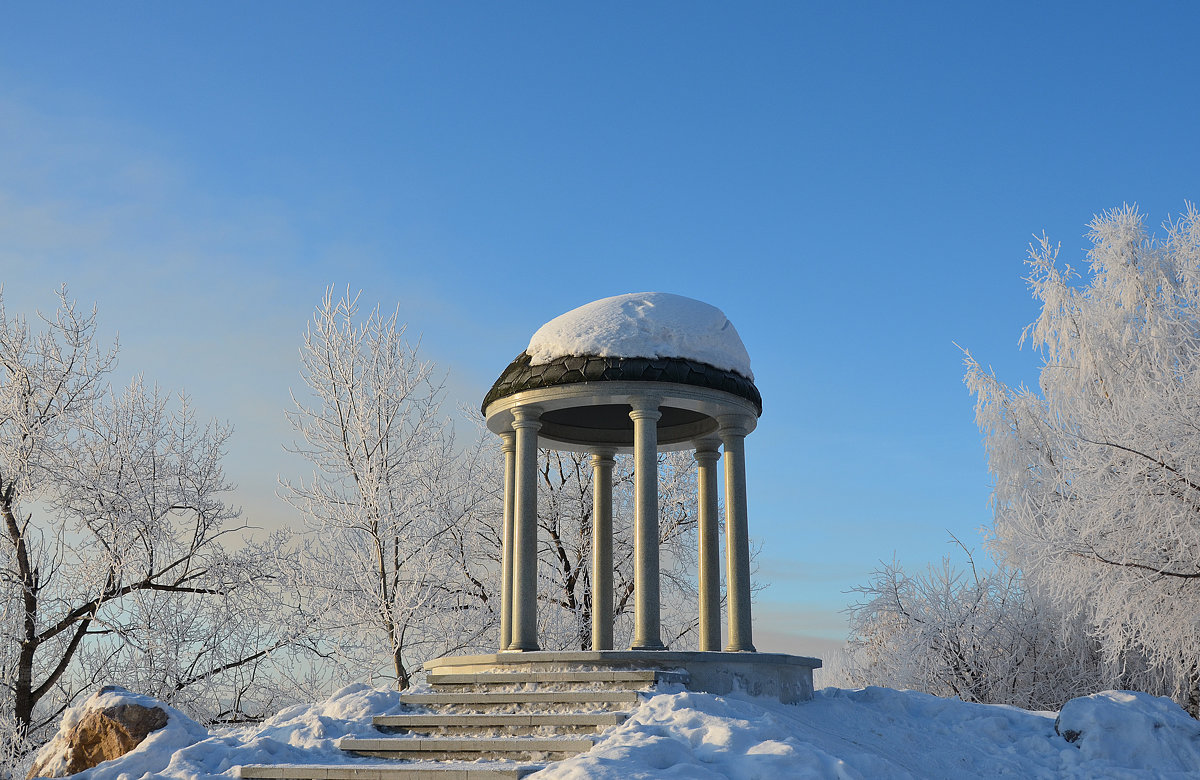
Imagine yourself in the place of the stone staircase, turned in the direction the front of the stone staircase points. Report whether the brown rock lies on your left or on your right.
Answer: on your right

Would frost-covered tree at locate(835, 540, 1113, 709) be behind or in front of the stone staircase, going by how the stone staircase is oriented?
behind

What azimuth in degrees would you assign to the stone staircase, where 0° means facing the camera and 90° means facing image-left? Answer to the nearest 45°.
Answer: approximately 45°

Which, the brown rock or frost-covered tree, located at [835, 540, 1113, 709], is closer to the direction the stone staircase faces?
the brown rock
